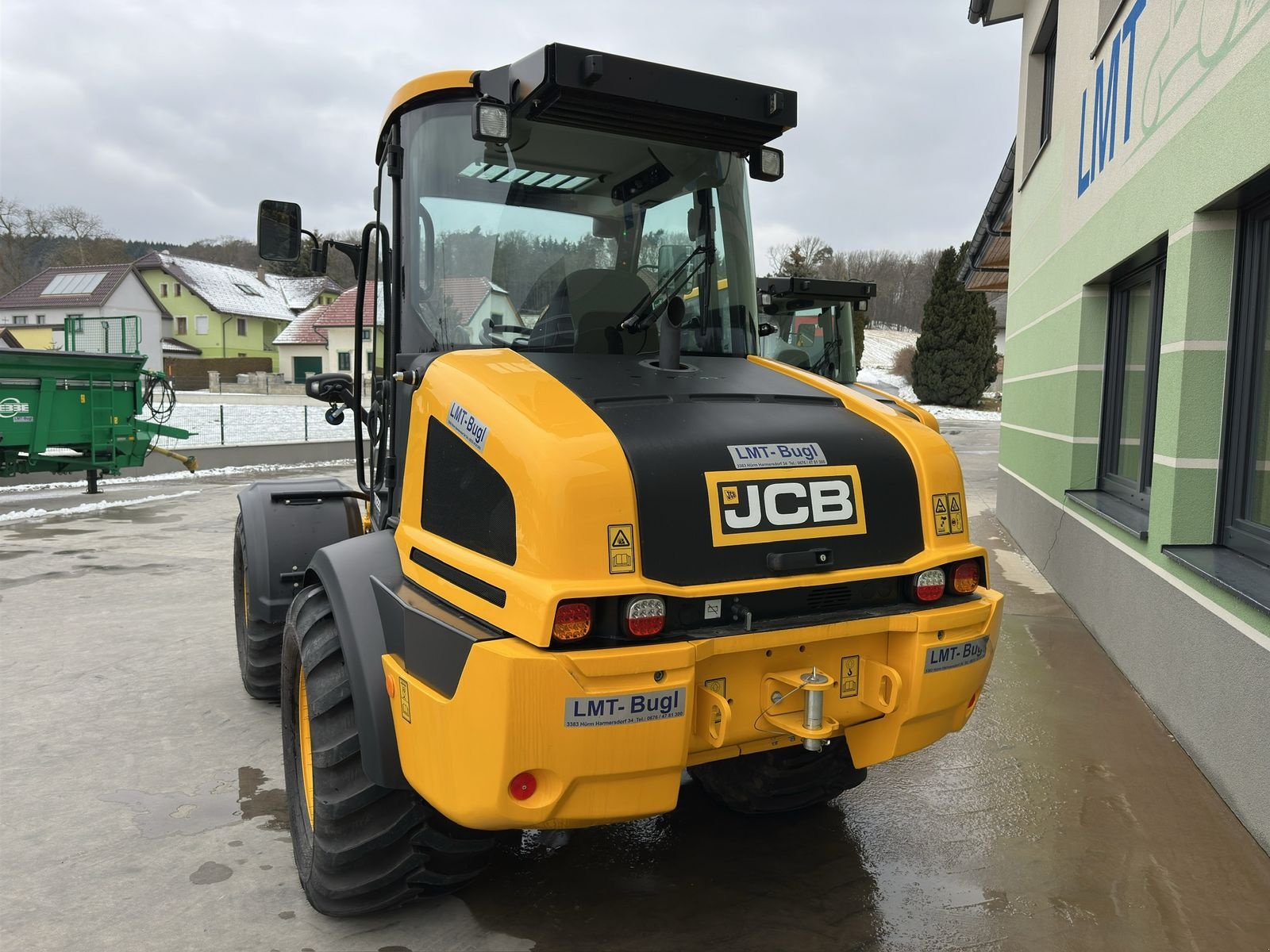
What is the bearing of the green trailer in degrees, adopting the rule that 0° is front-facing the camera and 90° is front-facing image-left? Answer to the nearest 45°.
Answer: approximately 270°

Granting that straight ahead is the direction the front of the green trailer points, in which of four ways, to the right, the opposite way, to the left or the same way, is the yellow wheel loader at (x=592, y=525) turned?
to the left

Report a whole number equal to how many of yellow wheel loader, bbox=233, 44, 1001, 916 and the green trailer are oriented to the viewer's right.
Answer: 1

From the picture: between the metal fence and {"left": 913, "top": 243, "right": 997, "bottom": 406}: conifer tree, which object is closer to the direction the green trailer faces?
the conifer tree

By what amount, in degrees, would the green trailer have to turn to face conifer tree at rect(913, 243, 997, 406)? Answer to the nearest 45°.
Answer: approximately 45° to its left

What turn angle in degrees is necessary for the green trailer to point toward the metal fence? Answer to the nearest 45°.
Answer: approximately 90° to its left

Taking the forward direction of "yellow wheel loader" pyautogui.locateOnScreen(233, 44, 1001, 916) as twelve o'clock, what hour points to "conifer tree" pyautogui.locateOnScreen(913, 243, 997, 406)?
The conifer tree is roughly at 2 o'clock from the yellow wheel loader.

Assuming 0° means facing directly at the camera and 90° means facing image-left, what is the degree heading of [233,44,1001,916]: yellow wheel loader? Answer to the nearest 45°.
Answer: approximately 135°
